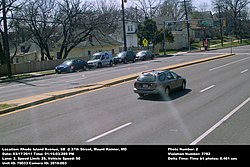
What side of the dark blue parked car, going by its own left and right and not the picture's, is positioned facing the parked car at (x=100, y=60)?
back

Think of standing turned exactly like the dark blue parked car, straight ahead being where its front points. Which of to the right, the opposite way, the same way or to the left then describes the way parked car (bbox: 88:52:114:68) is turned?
the same way

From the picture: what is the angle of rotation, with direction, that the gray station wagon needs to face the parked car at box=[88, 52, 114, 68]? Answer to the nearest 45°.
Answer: approximately 45° to its left

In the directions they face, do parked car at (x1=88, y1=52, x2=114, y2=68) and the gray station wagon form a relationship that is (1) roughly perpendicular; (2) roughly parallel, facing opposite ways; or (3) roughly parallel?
roughly parallel, facing opposite ways

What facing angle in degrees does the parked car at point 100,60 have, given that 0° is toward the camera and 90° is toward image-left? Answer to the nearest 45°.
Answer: approximately 45°

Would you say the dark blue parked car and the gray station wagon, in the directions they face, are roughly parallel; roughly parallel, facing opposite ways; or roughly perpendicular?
roughly parallel, facing opposite ways

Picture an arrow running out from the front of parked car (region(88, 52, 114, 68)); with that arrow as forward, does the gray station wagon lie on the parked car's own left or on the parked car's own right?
on the parked car's own left

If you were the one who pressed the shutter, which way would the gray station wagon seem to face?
facing away from the viewer and to the right of the viewer

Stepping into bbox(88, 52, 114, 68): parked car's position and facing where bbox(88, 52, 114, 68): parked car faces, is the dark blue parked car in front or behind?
in front

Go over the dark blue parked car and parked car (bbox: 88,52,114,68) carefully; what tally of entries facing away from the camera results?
0

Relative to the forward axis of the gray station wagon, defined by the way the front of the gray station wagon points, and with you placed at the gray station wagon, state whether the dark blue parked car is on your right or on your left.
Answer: on your left

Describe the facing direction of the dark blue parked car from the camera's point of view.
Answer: facing the viewer and to the left of the viewer
